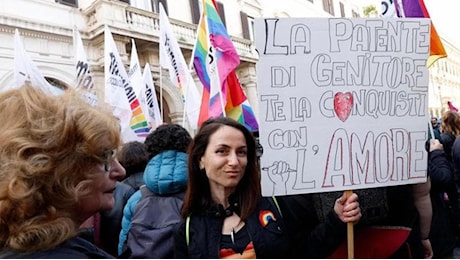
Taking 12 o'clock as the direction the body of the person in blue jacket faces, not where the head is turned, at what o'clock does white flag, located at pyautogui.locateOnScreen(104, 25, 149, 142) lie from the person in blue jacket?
The white flag is roughly at 12 o'clock from the person in blue jacket.

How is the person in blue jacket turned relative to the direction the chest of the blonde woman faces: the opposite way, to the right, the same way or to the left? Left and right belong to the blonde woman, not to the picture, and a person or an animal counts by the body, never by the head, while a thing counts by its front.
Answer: to the left

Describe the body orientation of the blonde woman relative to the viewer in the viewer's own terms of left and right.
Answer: facing to the right of the viewer

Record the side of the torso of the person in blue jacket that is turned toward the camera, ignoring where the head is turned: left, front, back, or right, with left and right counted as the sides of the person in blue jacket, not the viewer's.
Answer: back

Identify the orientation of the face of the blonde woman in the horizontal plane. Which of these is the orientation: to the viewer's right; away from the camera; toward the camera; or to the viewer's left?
to the viewer's right

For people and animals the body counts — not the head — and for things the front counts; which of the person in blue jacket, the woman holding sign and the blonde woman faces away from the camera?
the person in blue jacket

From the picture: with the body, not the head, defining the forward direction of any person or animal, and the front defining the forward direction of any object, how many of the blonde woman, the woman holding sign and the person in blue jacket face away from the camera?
1

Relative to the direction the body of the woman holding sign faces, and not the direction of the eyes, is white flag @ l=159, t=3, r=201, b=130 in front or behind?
behind

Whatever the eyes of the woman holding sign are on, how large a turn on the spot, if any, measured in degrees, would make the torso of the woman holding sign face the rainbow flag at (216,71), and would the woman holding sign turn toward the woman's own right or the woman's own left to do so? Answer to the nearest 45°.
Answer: approximately 180°

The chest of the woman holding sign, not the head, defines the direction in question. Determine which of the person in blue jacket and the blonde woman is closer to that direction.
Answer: the blonde woman

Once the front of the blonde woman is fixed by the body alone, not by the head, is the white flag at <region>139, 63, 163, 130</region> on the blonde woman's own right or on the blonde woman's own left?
on the blonde woman's own left

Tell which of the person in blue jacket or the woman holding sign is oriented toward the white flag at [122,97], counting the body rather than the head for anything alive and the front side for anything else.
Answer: the person in blue jacket

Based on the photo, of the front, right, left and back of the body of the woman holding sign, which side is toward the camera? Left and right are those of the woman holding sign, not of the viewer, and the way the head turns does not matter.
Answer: front

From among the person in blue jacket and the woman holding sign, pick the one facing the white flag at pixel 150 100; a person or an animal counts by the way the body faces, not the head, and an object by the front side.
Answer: the person in blue jacket

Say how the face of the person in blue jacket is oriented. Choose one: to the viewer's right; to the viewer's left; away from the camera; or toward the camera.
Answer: away from the camera
